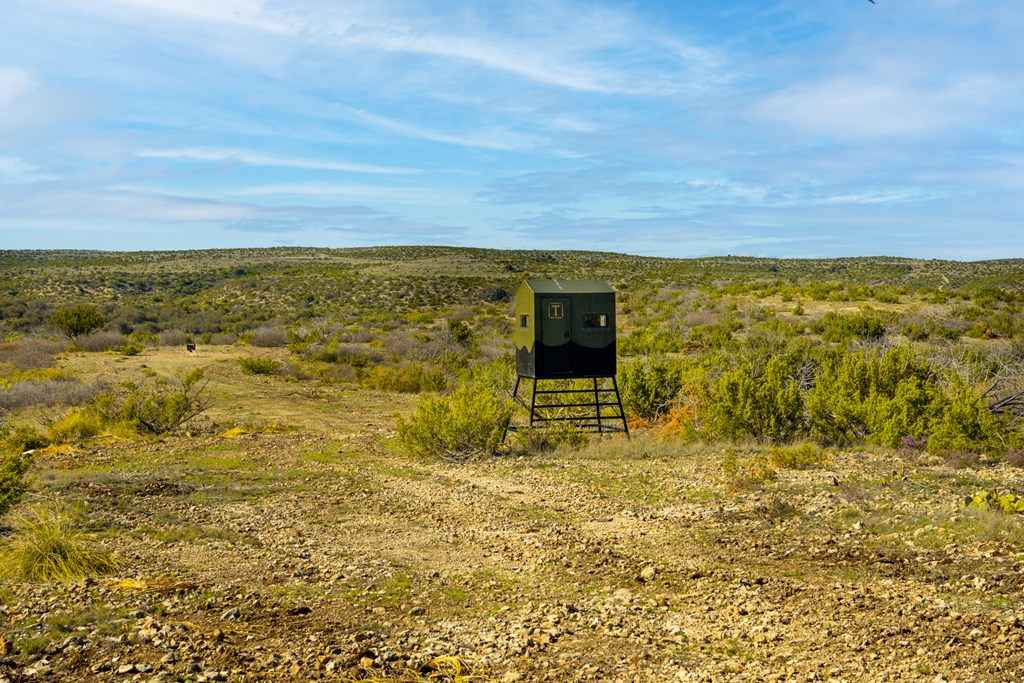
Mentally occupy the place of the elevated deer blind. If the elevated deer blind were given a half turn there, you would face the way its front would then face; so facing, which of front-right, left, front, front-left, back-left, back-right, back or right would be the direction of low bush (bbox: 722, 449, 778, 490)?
back-right

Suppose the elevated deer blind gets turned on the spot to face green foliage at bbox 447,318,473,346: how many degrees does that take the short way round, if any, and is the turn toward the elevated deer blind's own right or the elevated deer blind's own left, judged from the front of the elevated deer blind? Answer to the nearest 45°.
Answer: approximately 180°

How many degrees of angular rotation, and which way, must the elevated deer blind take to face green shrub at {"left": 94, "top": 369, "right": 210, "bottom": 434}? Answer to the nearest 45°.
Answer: approximately 90° to its right

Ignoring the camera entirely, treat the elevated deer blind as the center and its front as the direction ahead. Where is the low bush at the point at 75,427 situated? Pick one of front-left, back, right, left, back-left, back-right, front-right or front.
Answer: right

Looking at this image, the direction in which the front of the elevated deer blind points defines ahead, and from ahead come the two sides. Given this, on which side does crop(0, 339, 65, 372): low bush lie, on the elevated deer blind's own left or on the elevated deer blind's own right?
on the elevated deer blind's own right

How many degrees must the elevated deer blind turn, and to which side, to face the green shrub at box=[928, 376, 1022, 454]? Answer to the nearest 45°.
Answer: approximately 90° to its left

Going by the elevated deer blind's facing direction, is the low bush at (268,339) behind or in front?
behind

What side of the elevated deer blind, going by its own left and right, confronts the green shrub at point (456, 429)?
right

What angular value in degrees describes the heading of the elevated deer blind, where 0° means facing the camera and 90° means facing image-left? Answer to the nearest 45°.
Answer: approximately 0°

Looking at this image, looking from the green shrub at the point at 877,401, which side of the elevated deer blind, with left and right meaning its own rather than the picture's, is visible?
left

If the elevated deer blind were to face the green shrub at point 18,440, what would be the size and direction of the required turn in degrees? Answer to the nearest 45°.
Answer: approximately 90° to its right

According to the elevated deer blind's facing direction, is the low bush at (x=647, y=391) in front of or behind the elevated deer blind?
behind

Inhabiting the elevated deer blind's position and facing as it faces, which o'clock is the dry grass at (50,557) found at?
The dry grass is roughly at 1 o'clock from the elevated deer blind.

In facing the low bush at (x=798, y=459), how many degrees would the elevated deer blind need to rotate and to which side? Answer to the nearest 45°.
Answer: approximately 45° to its left
